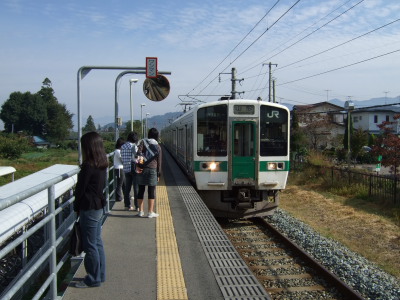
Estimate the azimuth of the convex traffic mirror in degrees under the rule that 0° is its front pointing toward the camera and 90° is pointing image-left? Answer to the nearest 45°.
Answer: approximately 0°

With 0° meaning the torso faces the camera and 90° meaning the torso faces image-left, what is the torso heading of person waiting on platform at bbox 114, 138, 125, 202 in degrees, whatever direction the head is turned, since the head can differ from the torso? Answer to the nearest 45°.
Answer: approximately 225°

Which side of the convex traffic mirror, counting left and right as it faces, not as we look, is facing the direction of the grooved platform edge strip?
front

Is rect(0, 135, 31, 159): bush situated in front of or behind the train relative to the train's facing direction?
behind

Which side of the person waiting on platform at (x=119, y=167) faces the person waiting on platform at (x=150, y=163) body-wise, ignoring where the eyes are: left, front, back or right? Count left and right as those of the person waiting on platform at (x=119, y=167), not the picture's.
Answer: right

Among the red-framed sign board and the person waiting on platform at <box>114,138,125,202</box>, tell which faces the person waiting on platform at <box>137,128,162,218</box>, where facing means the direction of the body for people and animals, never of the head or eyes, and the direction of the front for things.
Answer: the red-framed sign board

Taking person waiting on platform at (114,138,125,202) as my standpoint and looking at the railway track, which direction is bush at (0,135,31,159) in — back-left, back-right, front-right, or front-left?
back-left

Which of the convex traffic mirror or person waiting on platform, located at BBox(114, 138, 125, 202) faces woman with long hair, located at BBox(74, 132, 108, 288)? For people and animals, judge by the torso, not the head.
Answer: the convex traffic mirror
